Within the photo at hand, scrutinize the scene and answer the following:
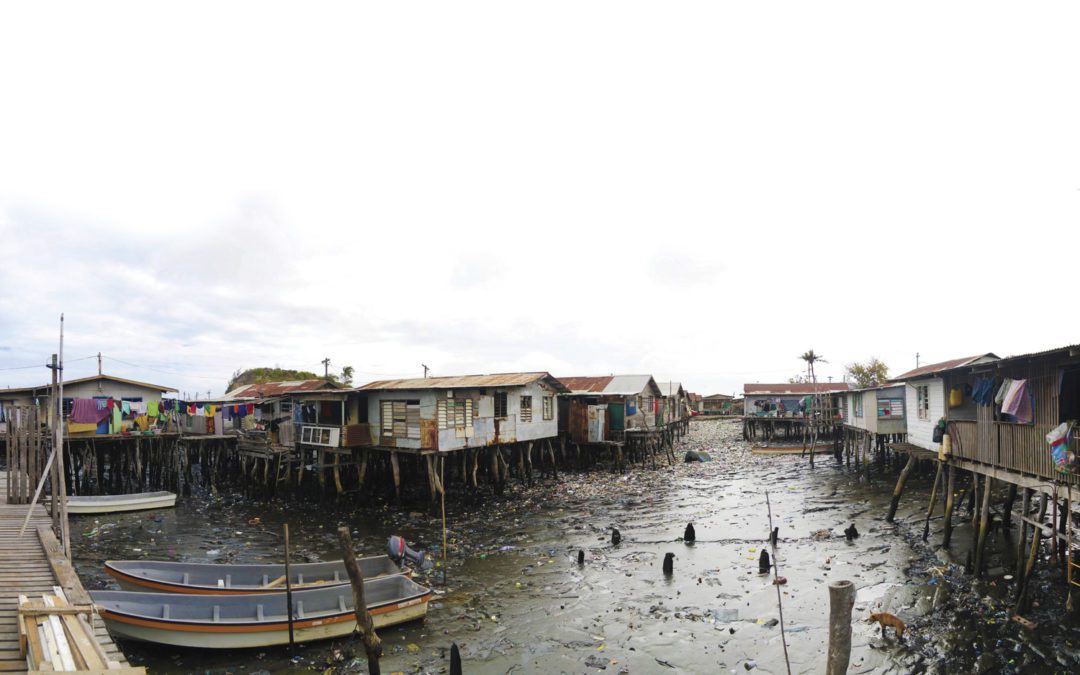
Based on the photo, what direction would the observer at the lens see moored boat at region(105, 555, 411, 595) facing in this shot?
facing to the left of the viewer

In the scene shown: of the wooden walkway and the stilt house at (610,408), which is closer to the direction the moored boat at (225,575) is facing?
the wooden walkway

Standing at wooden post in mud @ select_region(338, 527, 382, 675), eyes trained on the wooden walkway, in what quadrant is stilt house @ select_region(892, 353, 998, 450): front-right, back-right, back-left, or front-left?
back-right

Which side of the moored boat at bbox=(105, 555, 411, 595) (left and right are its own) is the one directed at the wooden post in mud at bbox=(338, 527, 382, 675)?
left

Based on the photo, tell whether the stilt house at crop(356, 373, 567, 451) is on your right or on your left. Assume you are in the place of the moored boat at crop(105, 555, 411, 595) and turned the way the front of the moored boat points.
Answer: on your right

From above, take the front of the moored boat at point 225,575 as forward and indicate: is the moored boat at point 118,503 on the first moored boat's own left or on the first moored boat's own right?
on the first moored boat's own right

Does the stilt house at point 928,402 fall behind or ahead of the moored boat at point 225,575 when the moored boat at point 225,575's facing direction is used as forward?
behind

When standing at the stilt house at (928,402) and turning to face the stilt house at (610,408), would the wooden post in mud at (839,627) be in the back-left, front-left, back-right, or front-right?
back-left

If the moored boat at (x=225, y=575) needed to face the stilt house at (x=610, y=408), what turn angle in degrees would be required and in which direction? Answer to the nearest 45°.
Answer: approximately 135° to its right

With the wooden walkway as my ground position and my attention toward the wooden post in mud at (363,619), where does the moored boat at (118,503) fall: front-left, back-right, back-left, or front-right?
back-left

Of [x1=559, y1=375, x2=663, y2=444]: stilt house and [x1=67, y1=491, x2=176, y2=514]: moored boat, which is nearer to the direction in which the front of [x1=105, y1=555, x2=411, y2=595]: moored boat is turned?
the moored boat
